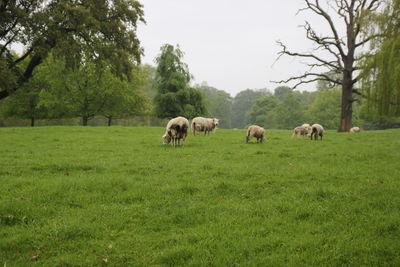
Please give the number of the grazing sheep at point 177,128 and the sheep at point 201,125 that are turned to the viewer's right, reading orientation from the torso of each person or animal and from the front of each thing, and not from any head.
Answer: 1

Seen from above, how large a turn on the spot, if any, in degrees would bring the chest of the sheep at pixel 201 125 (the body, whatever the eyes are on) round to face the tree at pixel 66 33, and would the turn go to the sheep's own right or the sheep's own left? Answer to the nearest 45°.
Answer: approximately 135° to the sheep's own right

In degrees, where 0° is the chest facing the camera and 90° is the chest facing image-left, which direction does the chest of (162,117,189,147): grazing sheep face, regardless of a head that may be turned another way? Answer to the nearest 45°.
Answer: approximately 45°

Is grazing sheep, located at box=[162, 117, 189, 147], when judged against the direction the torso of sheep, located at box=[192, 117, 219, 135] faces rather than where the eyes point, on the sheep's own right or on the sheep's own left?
on the sheep's own right

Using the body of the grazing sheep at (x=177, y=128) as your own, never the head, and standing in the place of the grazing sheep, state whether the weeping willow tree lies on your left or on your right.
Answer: on your left

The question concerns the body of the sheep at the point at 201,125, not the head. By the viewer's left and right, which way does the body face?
facing to the right of the viewer

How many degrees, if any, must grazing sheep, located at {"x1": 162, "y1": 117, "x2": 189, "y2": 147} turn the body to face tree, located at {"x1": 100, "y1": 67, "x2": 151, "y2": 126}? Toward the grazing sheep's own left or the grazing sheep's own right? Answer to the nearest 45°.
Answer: approximately 135° to the grazing sheep's own right

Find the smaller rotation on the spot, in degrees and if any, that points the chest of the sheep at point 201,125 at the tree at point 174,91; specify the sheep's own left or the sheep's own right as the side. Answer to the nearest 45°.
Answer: approximately 90° to the sheep's own left

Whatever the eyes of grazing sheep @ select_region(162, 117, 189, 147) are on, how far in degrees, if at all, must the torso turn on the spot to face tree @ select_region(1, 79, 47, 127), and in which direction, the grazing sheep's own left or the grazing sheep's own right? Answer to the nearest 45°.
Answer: approximately 90° to the grazing sheep's own right

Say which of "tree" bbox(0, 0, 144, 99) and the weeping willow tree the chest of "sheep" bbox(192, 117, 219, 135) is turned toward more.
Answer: the weeping willow tree

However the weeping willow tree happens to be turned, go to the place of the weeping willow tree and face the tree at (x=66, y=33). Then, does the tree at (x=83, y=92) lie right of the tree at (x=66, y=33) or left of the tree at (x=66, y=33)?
right
